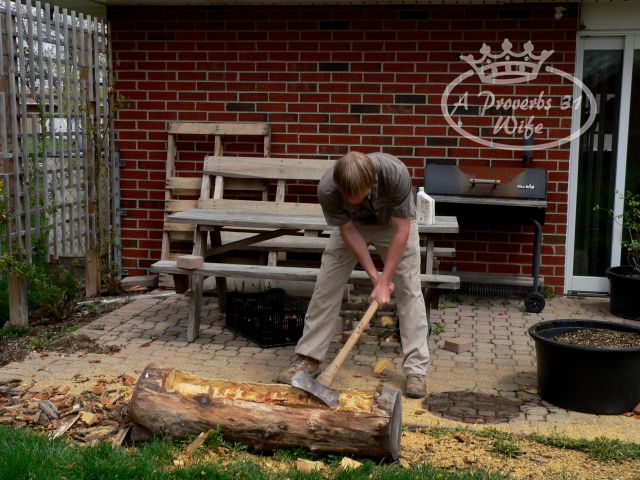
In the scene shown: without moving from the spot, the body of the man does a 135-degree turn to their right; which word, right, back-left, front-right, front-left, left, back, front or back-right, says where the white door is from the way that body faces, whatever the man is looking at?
right

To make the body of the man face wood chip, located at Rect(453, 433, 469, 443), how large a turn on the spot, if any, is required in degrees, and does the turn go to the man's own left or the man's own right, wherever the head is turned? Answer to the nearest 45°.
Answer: approximately 45° to the man's own left

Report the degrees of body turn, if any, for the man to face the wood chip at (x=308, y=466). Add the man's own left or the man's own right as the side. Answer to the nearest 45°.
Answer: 0° — they already face it

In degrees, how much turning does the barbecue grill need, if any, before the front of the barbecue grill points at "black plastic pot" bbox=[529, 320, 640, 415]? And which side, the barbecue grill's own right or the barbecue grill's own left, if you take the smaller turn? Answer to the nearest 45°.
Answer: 0° — it already faces it

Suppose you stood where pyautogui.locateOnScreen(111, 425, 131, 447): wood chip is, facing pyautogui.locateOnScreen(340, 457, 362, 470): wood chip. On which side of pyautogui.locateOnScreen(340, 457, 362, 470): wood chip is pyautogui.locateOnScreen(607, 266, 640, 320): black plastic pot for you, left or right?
left

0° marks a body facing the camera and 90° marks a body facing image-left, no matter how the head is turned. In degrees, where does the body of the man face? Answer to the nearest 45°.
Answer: approximately 0°

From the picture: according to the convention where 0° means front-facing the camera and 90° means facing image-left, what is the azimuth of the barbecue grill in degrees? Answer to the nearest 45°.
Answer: approximately 0°

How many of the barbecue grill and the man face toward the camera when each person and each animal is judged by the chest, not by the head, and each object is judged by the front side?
2

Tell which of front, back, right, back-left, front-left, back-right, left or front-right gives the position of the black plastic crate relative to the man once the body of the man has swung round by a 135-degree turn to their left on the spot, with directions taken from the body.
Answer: left

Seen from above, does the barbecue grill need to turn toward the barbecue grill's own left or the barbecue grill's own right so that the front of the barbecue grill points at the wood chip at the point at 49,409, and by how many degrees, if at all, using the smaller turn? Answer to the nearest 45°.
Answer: approximately 45° to the barbecue grill's own right

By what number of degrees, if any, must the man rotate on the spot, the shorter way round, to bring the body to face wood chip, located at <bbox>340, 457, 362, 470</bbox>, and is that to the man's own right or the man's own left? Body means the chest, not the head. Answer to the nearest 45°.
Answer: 0° — they already face it

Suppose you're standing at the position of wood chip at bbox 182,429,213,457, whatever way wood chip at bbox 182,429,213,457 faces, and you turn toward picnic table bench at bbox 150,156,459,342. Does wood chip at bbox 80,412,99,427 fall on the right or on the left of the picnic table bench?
left

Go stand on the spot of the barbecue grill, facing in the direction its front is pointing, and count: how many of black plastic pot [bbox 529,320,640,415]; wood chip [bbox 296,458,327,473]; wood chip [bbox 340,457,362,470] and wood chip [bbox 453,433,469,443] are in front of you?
4

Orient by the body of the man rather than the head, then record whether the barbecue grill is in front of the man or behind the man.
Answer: behind
